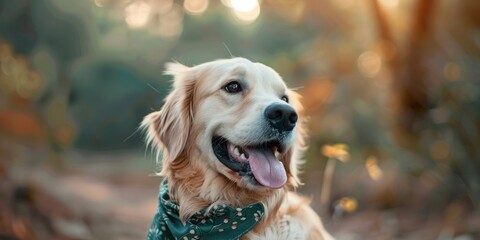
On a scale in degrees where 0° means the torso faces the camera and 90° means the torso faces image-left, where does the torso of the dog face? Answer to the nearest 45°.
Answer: approximately 315°
